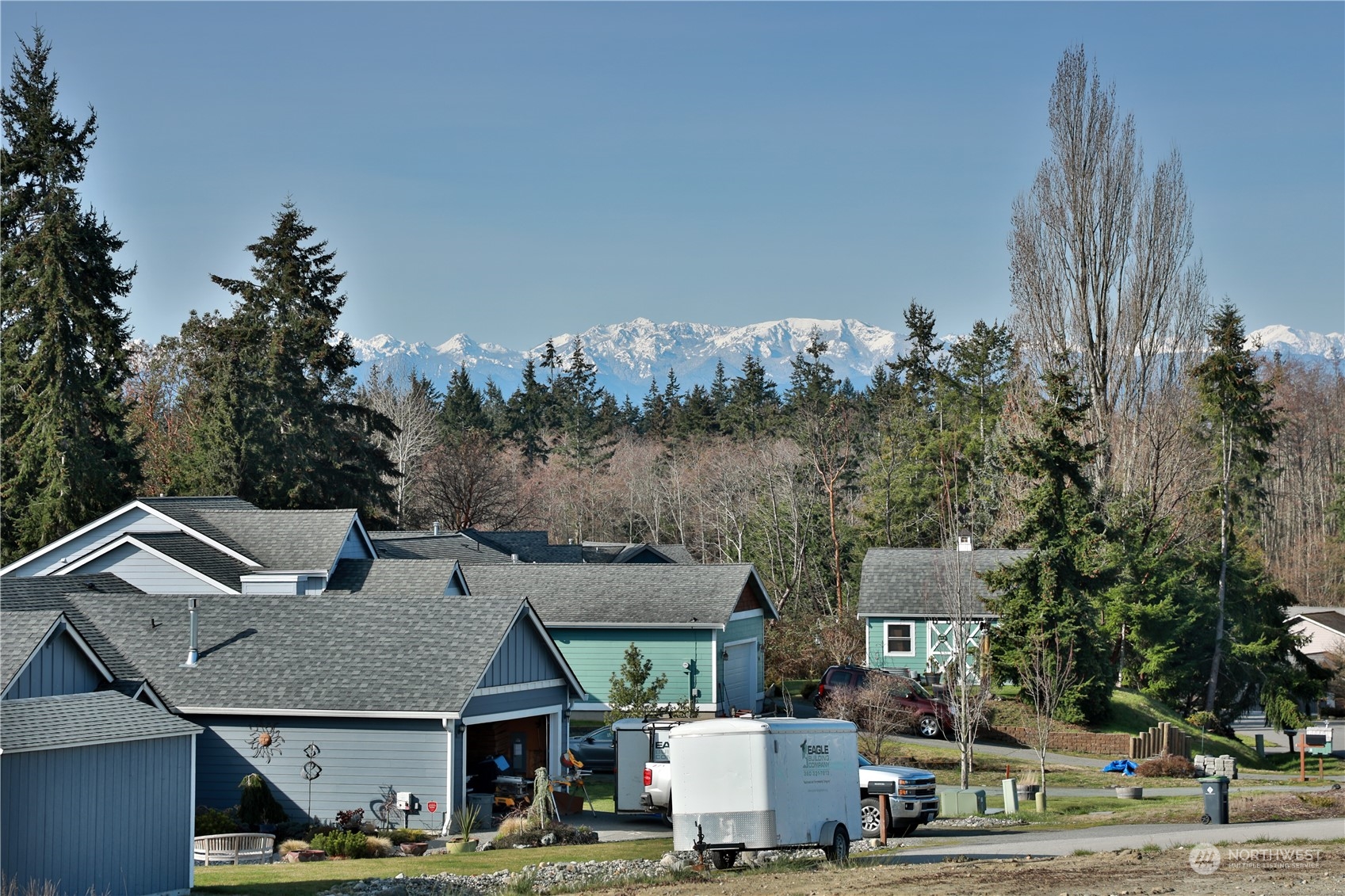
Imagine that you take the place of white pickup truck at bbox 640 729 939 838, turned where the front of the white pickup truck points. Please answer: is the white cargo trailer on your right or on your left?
on your right

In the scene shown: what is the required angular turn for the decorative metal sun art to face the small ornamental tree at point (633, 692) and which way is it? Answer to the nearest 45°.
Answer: approximately 135° to its left

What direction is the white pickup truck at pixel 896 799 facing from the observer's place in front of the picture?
facing the viewer and to the right of the viewer

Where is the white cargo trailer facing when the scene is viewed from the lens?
facing the viewer and to the left of the viewer

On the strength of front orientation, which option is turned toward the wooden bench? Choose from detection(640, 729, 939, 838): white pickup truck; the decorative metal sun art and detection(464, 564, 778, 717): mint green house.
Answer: the decorative metal sun art

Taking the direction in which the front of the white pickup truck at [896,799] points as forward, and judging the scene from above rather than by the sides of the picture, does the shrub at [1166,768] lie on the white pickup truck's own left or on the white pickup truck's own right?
on the white pickup truck's own left

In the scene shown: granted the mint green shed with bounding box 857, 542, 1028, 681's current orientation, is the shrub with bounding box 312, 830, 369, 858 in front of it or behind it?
in front

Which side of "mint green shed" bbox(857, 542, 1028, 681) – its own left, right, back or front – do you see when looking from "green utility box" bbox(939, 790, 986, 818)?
front

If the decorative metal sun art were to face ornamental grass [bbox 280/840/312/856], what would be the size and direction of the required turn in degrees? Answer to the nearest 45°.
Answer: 0° — it already faces it

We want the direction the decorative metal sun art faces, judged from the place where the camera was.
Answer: facing the viewer

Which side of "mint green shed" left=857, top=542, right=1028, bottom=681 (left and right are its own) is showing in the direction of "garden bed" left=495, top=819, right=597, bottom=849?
front
